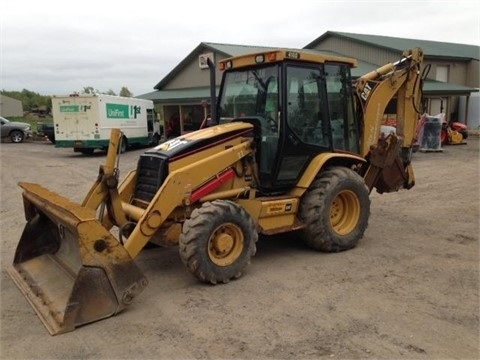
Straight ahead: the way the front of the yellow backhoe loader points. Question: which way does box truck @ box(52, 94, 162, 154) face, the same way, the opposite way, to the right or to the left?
the opposite way

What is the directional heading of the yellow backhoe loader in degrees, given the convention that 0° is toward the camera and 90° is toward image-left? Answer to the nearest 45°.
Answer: approximately 45°

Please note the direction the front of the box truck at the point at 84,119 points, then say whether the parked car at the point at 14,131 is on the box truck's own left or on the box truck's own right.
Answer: on the box truck's own left

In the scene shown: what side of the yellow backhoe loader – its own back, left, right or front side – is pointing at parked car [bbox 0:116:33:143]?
right

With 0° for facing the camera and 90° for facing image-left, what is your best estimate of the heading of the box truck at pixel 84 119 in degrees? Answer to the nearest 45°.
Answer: approximately 225°
